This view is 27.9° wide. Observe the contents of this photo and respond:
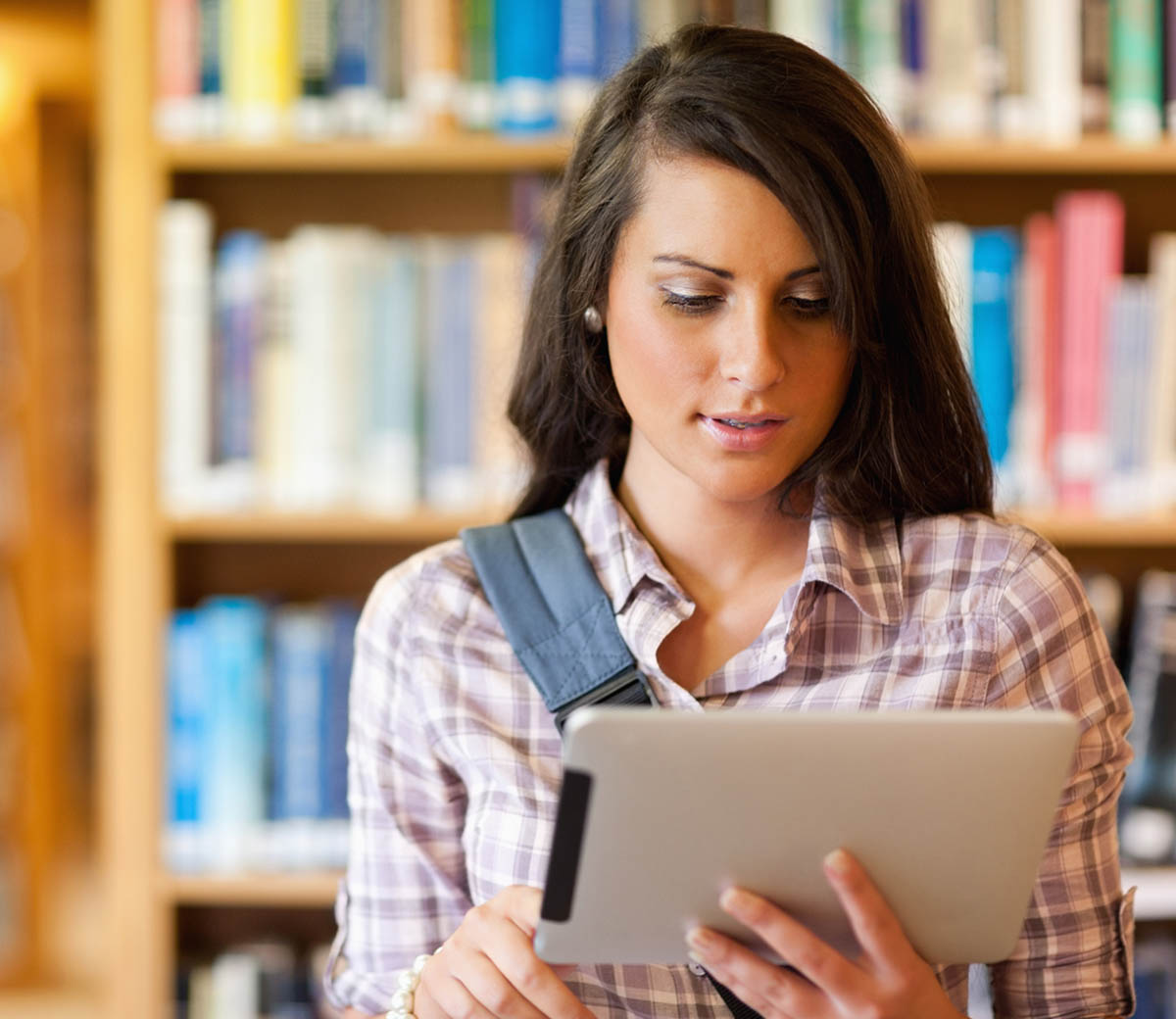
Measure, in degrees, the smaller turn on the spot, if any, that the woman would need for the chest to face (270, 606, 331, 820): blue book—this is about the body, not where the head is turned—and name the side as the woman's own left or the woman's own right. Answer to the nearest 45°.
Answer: approximately 135° to the woman's own right

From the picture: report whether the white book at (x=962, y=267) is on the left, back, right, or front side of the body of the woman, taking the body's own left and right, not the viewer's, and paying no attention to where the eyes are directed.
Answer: back

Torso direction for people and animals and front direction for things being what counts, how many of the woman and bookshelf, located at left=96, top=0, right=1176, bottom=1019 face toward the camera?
2

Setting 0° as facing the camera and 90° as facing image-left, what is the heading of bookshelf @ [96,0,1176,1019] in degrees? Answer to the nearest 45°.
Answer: approximately 0°

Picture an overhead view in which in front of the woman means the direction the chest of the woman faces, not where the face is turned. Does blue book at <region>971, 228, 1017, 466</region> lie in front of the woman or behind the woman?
behind

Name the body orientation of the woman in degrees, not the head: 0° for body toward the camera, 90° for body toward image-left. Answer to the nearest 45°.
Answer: approximately 0°

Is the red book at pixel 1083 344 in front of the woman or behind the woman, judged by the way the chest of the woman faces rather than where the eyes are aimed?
behind
